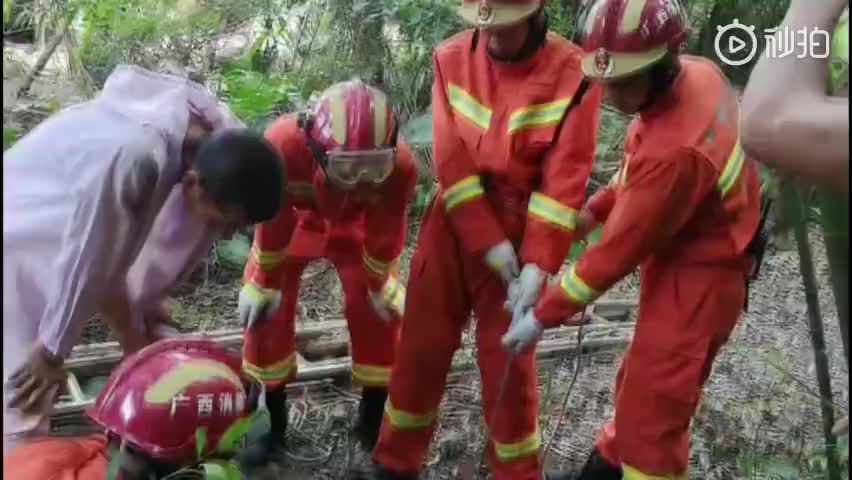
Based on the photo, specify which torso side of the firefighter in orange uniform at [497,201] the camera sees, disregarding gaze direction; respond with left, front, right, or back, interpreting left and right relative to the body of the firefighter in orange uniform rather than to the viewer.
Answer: front

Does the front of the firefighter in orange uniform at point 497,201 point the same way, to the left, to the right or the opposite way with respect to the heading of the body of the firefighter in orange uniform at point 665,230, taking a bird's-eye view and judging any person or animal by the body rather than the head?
to the left

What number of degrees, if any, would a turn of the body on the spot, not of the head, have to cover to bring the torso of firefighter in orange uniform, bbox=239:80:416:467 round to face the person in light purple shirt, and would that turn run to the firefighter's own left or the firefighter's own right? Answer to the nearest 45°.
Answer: approximately 45° to the firefighter's own right

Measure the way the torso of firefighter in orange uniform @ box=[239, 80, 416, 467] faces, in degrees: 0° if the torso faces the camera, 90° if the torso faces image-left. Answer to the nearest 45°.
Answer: approximately 0°

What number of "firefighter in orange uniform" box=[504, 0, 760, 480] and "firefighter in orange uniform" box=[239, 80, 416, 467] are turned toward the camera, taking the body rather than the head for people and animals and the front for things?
1

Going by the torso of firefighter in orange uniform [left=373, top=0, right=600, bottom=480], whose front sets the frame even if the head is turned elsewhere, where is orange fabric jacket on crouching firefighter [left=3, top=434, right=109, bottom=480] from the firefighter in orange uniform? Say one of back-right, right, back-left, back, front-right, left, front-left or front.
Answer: front-right

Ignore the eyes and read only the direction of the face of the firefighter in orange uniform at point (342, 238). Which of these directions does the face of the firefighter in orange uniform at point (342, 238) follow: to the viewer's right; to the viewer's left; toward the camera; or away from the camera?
toward the camera

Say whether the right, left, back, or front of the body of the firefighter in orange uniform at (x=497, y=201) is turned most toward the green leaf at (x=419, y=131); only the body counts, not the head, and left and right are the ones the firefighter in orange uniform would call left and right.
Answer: back

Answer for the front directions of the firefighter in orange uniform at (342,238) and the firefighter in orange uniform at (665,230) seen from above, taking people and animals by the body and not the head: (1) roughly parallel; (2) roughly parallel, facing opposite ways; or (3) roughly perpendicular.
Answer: roughly perpendicular

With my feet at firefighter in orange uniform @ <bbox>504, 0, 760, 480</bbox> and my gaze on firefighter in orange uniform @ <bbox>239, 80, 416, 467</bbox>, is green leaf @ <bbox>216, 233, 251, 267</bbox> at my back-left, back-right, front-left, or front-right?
front-right

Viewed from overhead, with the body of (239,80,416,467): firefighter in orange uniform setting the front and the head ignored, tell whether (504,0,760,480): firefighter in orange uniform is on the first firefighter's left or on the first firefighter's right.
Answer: on the first firefighter's left

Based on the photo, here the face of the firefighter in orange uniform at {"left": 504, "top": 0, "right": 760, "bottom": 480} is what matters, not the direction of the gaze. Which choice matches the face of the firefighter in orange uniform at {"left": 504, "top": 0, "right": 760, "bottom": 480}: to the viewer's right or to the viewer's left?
to the viewer's left

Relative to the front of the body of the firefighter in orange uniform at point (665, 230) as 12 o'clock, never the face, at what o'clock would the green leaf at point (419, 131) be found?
The green leaf is roughly at 2 o'clock from the firefighter in orange uniform.

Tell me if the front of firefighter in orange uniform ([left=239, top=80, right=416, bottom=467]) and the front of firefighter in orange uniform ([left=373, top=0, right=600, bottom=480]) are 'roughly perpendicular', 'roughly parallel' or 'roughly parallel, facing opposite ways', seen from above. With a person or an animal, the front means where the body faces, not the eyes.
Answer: roughly parallel

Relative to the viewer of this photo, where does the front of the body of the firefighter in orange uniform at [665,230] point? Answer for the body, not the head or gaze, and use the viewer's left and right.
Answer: facing to the left of the viewer

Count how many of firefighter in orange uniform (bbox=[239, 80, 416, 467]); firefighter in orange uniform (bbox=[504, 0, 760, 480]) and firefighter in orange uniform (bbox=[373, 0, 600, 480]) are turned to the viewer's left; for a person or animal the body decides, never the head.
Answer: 1

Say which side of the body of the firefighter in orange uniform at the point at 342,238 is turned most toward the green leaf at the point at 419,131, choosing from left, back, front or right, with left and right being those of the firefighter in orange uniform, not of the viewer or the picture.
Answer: back

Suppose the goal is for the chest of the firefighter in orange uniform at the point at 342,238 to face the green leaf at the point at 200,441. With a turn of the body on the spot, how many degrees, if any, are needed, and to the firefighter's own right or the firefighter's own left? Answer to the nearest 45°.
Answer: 0° — they already face it
